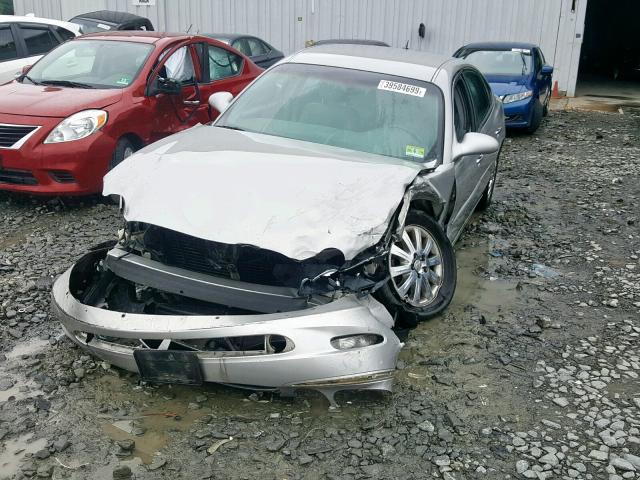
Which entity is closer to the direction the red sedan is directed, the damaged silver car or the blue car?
the damaged silver car

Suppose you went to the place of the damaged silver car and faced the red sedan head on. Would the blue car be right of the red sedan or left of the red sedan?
right

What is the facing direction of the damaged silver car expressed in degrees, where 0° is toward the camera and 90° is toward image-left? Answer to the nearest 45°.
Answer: approximately 45°

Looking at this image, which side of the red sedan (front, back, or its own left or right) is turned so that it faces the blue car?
back

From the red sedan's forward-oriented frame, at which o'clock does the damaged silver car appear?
The damaged silver car is roughly at 10 o'clock from the red sedan.

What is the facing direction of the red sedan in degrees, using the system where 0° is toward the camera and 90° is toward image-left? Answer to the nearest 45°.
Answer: approximately 45°

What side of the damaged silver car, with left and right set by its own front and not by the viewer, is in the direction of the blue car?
back

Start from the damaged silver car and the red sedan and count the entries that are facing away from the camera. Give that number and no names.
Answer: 0

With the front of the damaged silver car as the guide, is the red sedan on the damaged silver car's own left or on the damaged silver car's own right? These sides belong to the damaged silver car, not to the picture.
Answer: on the damaged silver car's own right
